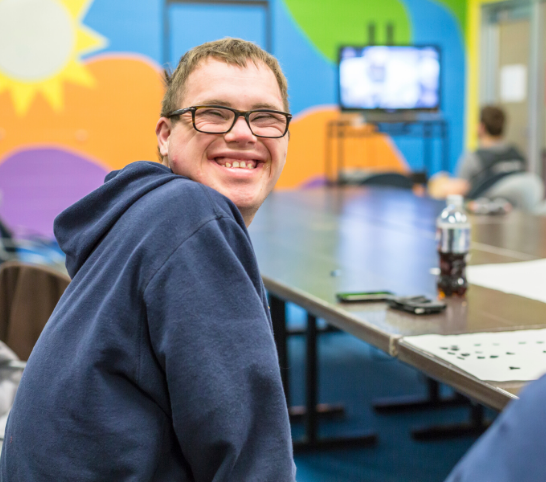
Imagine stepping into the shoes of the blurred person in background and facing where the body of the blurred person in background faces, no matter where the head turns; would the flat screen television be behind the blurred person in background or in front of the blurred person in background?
in front

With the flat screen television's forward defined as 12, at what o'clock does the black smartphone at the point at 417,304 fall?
The black smartphone is roughly at 12 o'clock from the flat screen television.

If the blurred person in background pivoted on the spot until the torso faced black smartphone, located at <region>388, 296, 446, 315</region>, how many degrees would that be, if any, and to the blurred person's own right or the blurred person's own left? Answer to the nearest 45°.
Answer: approximately 135° to the blurred person's own left

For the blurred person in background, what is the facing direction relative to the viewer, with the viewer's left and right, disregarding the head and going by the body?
facing away from the viewer and to the left of the viewer

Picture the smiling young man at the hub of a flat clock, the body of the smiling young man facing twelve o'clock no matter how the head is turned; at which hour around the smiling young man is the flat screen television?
The flat screen television is roughly at 11 o'clock from the smiling young man.

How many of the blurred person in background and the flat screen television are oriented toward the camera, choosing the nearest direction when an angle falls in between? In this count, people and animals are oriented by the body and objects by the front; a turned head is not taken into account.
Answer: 1

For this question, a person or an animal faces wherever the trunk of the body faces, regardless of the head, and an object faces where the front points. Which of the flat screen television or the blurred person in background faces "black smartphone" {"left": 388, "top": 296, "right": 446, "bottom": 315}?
the flat screen television

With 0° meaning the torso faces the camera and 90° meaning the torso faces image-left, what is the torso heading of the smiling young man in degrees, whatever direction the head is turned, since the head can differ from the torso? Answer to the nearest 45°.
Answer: approximately 225°

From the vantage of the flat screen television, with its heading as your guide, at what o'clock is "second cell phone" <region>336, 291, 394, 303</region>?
The second cell phone is roughly at 12 o'clock from the flat screen television.
